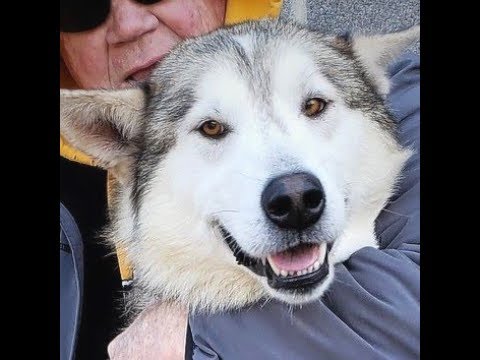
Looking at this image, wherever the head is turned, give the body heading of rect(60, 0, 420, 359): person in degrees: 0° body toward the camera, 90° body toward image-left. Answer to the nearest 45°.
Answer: approximately 0°
